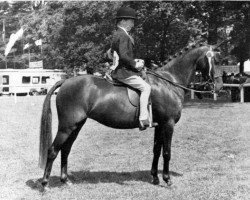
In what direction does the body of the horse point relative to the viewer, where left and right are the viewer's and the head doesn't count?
facing to the right of the viewer

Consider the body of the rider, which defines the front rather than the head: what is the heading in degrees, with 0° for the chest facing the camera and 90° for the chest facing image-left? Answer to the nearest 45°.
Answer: approximately 270°
